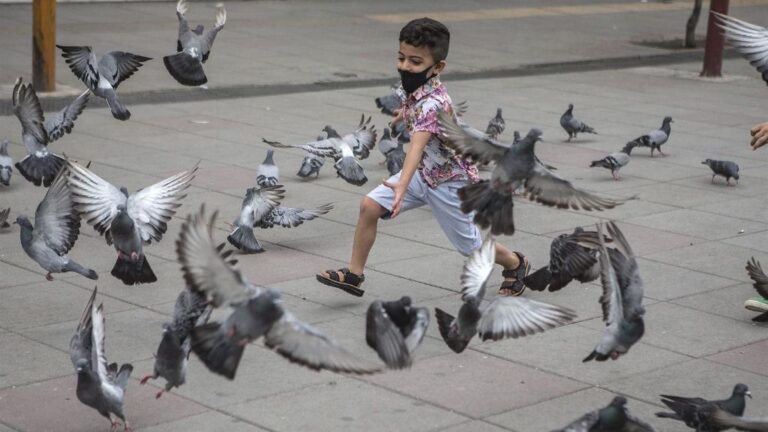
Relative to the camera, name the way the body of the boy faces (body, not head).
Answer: to the viewer's left

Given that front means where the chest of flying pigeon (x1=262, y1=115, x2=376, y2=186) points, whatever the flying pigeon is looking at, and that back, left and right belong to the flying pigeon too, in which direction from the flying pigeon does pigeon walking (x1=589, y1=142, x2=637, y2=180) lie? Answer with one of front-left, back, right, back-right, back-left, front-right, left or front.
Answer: back-right

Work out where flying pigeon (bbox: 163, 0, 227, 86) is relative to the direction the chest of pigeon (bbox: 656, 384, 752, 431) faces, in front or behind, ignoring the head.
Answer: behind

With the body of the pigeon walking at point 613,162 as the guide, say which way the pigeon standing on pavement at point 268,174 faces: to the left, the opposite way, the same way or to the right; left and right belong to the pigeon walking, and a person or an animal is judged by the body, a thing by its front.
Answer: to the left

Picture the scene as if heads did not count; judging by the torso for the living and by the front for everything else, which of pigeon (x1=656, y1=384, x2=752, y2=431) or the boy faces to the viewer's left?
the boy

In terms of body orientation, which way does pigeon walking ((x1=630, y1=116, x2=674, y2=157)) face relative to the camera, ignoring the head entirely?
to the viewer's right
